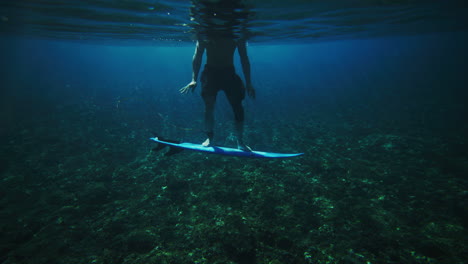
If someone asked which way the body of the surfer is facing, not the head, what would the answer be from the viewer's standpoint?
toward the camera
